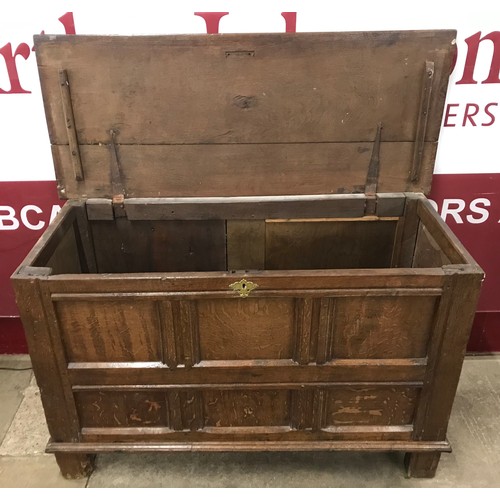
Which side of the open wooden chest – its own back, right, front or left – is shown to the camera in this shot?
front
